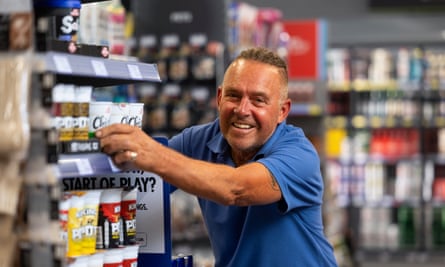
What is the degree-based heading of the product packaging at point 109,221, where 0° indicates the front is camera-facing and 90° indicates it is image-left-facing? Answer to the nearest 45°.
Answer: approximately 0°

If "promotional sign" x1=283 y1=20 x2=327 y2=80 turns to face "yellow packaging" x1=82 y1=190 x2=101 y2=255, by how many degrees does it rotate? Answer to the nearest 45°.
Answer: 0° — it already faces it

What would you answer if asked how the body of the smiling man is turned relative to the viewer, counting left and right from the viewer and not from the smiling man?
facing the viewer and to the left of the viewer

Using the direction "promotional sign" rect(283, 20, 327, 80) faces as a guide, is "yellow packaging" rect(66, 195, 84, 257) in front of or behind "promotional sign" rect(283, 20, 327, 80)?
in front

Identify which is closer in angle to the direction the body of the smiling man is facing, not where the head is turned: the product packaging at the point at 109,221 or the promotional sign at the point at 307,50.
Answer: the product packaging

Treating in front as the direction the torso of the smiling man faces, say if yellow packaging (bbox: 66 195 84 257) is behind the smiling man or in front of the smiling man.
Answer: in front

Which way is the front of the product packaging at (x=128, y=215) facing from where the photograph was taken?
facing the viewer

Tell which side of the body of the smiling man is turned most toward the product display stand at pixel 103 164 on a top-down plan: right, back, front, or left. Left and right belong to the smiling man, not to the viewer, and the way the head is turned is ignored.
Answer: front

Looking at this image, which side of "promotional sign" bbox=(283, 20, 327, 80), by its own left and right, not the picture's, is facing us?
front

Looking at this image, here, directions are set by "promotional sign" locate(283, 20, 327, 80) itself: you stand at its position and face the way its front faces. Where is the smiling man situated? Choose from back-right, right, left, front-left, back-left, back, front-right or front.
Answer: front
